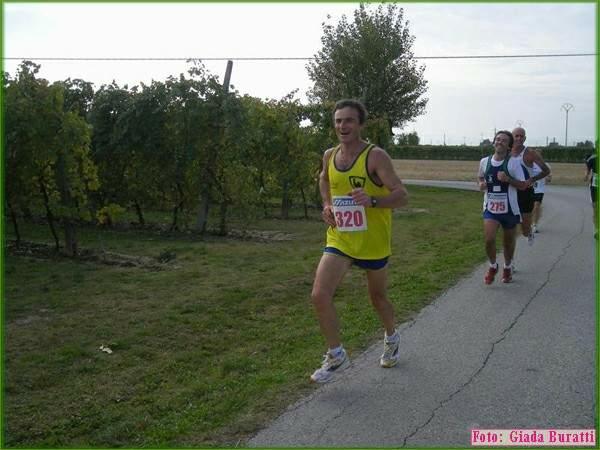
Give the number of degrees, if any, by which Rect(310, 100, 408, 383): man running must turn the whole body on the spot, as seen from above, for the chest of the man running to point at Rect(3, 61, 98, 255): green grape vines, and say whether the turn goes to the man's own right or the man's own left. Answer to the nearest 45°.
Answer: approximately 90° to the man's own right

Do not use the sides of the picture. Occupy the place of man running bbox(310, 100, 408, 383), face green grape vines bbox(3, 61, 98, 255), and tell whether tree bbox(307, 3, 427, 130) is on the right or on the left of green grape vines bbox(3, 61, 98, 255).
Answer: right

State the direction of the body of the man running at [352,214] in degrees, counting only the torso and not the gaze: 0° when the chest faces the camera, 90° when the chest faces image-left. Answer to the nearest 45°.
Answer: approximately 45°

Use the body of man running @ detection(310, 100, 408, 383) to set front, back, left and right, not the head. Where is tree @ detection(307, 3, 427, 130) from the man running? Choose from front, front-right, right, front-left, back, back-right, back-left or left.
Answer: back-right

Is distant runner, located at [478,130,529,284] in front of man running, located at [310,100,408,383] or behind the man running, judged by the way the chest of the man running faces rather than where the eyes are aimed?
behind

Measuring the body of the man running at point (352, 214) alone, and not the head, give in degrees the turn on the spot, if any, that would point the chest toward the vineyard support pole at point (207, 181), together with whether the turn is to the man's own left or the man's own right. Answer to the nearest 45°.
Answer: approximately 135° to the man's own right

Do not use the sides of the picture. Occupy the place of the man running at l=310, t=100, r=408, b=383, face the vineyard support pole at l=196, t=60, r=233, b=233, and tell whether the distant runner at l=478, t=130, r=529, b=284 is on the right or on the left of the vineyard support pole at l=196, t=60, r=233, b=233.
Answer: right
